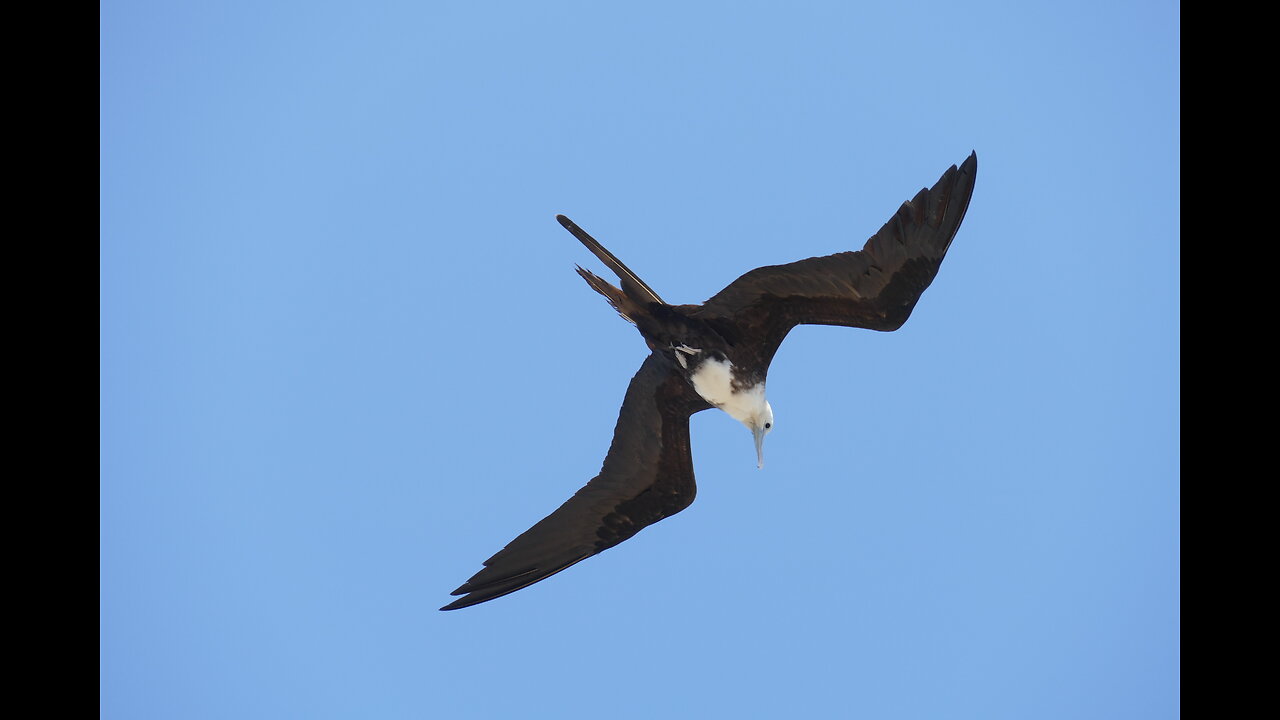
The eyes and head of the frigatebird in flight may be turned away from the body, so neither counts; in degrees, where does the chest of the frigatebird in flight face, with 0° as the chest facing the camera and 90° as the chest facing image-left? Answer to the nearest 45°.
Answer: approximately 315°
